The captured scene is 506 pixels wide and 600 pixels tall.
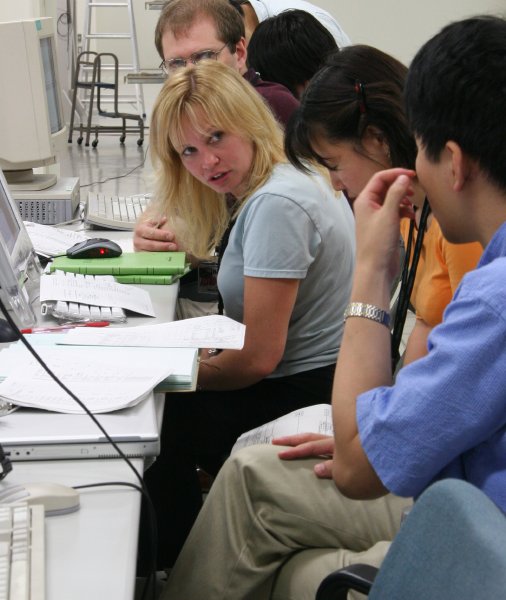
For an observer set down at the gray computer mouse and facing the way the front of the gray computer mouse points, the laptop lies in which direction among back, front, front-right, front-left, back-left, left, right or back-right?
left

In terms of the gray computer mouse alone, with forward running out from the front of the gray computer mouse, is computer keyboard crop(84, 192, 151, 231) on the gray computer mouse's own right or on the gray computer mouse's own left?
on the gray computer mouse's own right

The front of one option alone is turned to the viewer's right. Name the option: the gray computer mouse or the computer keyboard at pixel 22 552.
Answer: the computer keyboard

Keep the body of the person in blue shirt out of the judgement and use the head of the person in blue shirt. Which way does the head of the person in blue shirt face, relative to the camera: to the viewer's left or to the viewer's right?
to the viewer's left

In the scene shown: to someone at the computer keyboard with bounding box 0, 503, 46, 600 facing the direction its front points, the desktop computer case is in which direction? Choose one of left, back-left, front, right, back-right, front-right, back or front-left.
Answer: left

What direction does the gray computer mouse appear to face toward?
to the viewer's left

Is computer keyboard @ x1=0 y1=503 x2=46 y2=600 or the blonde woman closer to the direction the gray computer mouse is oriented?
the computer keyboard

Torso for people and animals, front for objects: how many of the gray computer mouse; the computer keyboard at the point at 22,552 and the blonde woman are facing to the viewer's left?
2

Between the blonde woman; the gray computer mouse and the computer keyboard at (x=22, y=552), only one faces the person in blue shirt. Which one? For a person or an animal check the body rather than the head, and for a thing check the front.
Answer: the computer keyboard

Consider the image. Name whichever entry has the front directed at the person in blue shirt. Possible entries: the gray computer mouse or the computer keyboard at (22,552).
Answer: the computer keyboard

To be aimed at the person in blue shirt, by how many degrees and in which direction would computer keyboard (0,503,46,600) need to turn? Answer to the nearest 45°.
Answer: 0° — it already faces them

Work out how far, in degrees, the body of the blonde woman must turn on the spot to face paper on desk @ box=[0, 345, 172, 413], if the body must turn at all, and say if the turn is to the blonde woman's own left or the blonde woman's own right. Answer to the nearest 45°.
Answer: approximately 45° to the blonde woman's own left

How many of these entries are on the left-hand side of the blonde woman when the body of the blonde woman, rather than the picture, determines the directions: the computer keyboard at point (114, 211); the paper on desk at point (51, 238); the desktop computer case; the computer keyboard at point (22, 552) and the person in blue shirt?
2

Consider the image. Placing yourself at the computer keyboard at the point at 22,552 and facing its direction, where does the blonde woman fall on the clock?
The blonde woman is roughly at 10 o'clock from the computer keyboard.

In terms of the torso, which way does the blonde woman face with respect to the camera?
to the viewer's left

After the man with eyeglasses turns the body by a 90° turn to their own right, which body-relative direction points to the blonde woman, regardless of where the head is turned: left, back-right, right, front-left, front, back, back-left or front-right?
back-left

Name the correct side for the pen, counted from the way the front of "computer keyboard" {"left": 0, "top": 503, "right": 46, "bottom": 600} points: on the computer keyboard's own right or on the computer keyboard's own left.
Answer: on the computer keyboard's own left

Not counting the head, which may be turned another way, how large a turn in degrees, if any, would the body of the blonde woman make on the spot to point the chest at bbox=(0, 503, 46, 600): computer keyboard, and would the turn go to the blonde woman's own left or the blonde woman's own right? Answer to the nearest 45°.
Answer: approximately 90° to the blonde woman's own left
